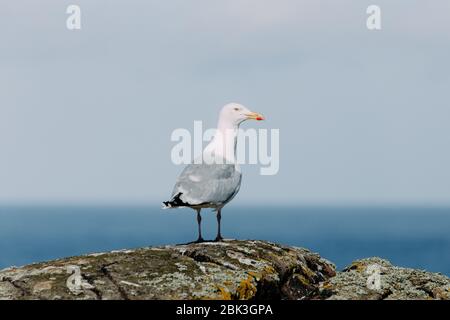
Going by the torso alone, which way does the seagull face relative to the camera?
to the viewer's right
